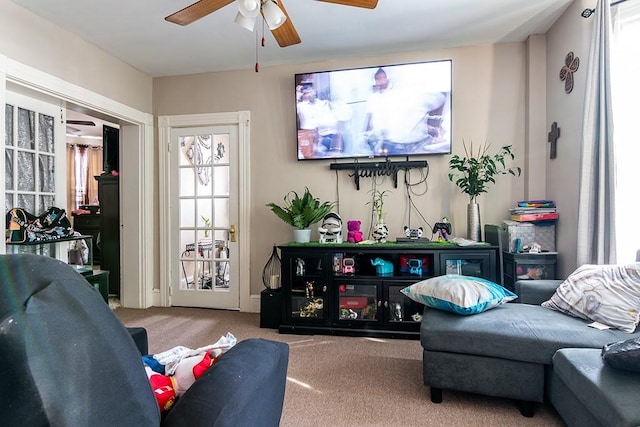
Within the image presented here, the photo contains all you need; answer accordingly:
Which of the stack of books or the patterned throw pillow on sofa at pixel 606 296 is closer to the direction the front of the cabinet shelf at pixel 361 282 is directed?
the patterned throw pillow on sofa

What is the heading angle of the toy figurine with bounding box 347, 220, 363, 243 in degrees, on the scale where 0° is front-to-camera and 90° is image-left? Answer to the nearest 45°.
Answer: approximately 0°

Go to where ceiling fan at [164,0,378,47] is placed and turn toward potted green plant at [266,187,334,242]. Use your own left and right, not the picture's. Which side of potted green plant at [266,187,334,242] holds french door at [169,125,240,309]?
left

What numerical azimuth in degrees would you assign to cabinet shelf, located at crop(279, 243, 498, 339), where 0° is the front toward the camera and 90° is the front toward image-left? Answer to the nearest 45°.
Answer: approximately 0°

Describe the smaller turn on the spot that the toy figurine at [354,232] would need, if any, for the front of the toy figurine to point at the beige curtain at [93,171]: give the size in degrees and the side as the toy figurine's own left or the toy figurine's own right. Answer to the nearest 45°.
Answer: approximately 135° to the toy figurine's own right

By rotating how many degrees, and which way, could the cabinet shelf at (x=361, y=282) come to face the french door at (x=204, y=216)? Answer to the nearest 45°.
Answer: approximately 90° to its right

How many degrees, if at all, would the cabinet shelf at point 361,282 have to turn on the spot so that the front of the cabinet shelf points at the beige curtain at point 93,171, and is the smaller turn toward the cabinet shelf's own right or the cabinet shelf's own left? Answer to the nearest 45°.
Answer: approximately 135° to the cabinet shelf's own right

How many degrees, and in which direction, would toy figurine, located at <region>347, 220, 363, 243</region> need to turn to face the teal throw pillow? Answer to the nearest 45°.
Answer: approximately 45° to its left

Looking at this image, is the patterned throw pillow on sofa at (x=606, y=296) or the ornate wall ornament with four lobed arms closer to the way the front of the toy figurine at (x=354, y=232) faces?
the patterned throw pillow on sofa

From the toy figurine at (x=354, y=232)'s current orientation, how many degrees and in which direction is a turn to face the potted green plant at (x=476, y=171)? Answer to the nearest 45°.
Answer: approximately 90° to its left

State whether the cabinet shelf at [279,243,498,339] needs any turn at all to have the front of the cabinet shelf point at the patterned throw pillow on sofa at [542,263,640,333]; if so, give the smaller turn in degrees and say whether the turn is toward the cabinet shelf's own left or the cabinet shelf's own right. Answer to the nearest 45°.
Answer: approximately 45° to the cabinet shelf's own left
